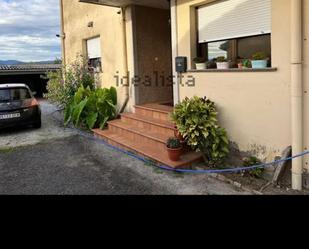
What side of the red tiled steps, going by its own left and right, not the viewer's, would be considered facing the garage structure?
right

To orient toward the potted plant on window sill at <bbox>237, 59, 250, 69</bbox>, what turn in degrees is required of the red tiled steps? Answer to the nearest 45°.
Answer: approximately 90° to its left

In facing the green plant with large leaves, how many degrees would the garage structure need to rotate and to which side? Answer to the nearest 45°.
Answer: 0° — it already faces it

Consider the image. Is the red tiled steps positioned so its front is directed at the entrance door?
no

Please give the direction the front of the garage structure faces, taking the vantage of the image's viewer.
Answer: facing the viewer

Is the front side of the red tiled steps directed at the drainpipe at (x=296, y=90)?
no

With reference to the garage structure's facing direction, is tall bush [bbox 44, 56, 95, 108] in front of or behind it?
in front

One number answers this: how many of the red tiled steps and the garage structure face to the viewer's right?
0

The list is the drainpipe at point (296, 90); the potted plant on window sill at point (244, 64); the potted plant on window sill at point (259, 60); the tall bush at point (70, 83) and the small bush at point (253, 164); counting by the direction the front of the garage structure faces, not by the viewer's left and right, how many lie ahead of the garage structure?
5

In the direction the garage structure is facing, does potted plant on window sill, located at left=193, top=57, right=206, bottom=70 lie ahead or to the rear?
ahead

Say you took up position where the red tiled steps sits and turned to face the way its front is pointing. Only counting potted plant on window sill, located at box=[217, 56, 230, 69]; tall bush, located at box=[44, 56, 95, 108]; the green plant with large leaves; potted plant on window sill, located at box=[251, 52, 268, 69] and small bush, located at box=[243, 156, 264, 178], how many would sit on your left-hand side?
3

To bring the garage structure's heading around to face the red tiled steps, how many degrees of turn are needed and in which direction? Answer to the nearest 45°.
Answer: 0° — it already faces it

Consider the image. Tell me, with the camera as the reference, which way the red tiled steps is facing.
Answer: facing the viewer and to the left of the viewer

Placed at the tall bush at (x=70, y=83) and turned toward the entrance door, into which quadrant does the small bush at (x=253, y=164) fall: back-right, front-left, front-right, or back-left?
front-right

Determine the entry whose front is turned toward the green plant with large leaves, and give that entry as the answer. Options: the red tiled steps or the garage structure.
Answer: the garage structure
